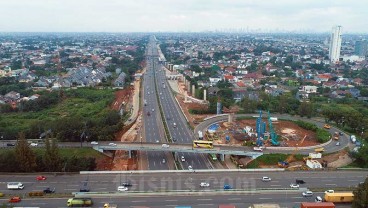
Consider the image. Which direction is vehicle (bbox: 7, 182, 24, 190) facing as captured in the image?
to the viewer's right

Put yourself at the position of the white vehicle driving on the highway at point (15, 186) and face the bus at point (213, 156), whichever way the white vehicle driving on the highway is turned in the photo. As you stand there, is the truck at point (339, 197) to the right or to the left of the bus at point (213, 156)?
right

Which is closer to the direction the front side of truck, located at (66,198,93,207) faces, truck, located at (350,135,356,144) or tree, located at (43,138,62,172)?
the tree

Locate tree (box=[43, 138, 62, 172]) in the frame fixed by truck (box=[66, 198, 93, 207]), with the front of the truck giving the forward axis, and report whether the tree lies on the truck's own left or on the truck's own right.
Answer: on the truck's own right

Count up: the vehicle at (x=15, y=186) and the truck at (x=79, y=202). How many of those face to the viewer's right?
1

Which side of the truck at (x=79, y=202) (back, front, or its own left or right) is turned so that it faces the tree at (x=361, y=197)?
back

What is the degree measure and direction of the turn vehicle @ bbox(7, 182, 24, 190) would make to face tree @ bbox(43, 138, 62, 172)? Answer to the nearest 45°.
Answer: approximately 45° to its left

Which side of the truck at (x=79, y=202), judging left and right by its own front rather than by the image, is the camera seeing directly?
left

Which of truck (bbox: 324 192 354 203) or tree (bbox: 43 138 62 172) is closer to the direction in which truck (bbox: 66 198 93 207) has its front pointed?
the tree
